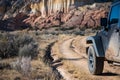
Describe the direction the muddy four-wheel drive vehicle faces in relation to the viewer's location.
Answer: facing away from the viewer and to the left of the viewer
